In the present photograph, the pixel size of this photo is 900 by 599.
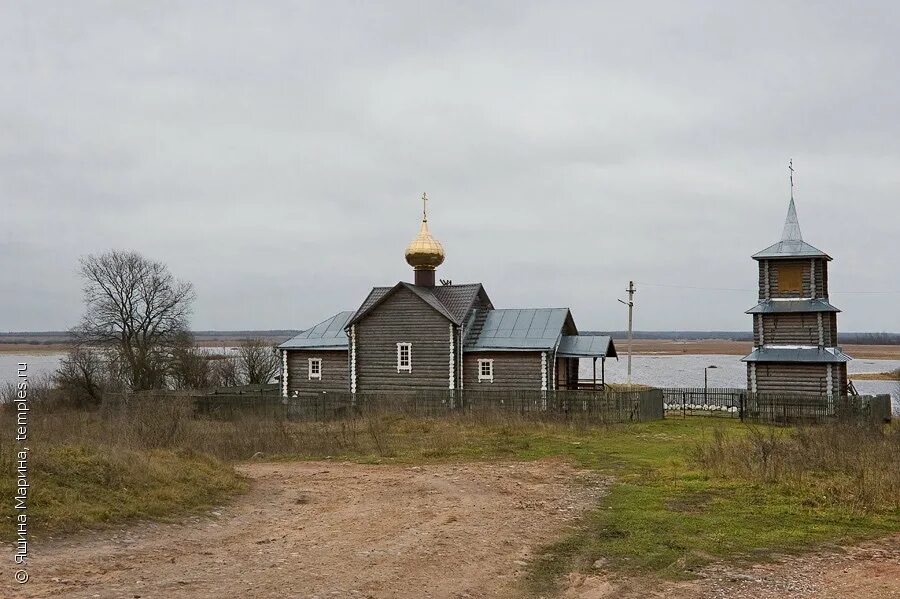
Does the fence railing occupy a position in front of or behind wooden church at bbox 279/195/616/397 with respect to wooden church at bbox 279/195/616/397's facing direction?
in front

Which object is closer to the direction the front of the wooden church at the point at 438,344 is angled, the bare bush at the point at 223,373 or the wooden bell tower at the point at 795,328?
the wooden bell tower

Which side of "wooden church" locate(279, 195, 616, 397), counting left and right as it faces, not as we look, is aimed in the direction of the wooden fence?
right

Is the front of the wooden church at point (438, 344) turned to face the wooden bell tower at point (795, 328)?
yes

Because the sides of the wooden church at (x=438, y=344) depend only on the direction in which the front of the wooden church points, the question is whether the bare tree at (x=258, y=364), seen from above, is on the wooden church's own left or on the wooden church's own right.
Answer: on the wooden church's own left

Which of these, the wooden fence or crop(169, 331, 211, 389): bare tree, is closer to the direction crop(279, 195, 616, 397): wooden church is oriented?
the wooden fence

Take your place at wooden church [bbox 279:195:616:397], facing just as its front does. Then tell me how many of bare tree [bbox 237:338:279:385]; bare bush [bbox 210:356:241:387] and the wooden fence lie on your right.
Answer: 1

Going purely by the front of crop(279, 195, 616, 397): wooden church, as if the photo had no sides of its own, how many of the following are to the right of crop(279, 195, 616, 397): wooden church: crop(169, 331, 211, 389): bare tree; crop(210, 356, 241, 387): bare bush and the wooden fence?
1

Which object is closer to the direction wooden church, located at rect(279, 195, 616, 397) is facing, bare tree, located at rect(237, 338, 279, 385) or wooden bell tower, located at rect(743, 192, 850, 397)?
the wooden bell tower

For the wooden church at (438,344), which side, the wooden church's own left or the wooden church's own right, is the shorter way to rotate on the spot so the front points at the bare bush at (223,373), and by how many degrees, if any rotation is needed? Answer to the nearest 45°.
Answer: approximately 135° to the wooden church's own left

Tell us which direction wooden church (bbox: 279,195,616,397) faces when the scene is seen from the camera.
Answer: facing to the right of the viewer

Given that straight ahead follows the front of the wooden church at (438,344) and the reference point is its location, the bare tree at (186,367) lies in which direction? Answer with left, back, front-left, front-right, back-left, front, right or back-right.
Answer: back-left
